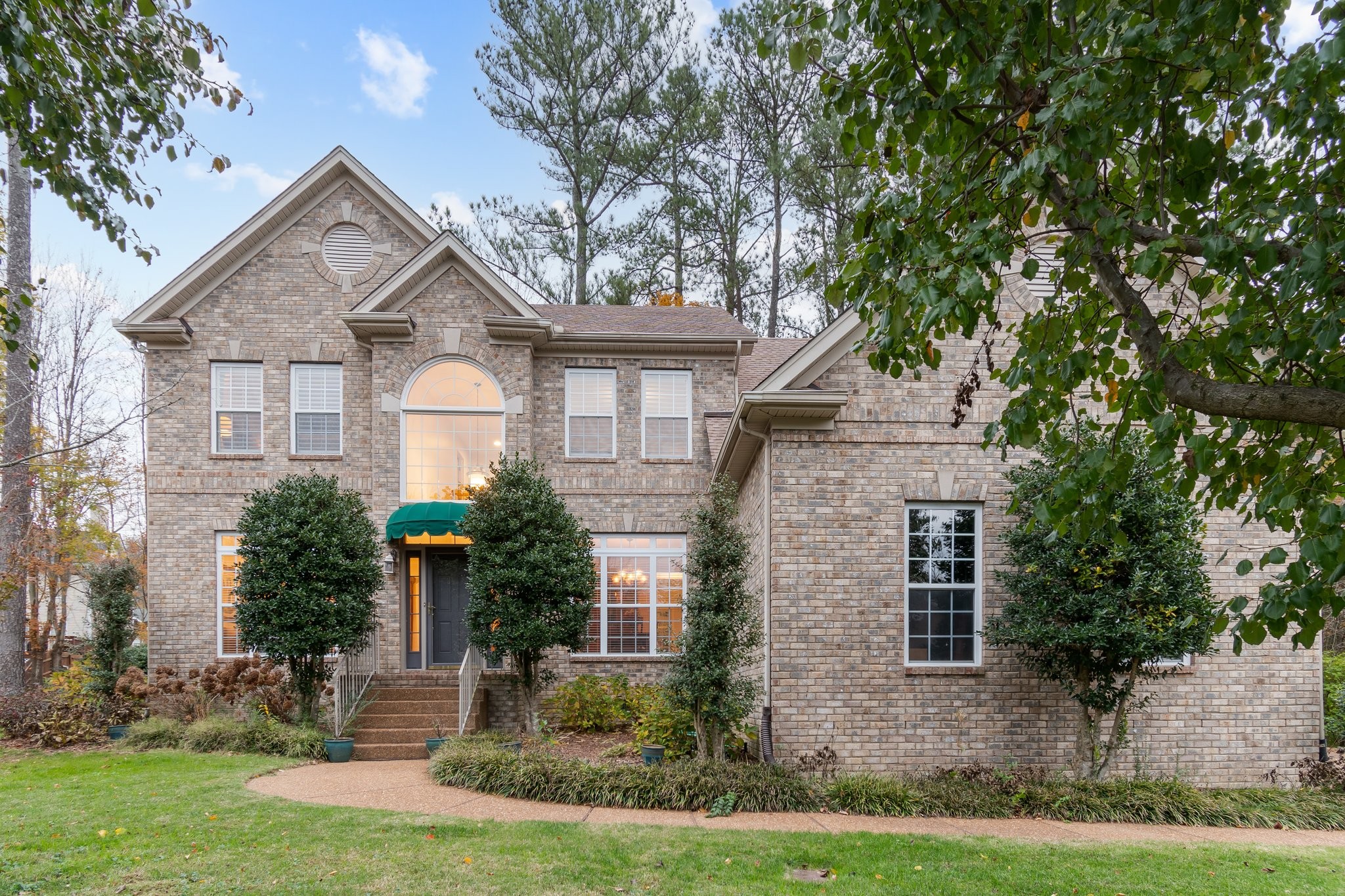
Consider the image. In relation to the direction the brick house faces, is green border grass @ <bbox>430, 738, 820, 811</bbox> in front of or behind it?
in front

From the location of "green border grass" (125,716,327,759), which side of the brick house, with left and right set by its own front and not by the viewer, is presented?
front

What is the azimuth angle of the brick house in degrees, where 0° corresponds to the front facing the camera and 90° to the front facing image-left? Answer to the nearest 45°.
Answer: approximately 0°
